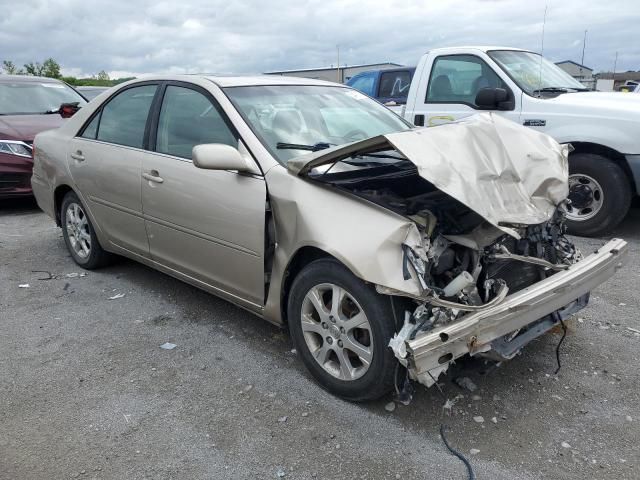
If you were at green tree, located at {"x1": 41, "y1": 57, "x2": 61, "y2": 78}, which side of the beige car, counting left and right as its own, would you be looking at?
back

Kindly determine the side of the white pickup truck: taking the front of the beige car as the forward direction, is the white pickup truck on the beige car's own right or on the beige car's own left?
on the beige car's own left

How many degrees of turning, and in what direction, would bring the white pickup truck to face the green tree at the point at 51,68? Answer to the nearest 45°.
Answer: approximately 180°

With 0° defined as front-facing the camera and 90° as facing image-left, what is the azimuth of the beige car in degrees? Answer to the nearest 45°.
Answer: approximately 315°
